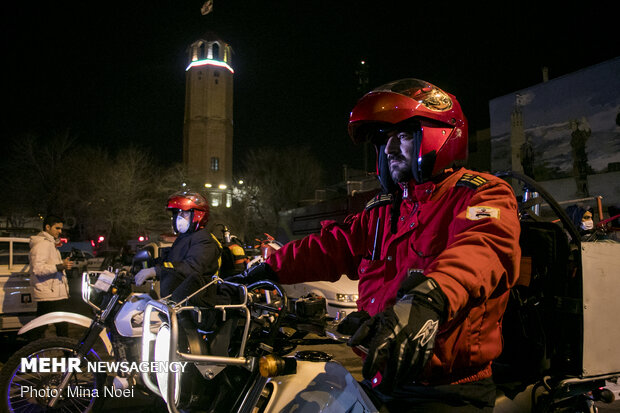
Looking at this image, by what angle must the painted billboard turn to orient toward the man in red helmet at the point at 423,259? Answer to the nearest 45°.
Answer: approximately 45° to its left

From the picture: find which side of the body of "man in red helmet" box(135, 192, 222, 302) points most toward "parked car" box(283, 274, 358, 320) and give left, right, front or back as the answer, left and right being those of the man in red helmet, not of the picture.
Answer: back

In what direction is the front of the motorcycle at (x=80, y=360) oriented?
to the viewer's left

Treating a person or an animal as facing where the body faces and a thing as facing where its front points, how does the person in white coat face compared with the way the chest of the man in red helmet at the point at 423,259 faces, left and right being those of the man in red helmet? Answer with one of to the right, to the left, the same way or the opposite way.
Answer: the opposite way

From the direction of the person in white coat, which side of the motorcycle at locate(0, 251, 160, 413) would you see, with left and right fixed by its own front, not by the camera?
right

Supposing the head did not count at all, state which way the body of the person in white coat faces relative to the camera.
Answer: to the viewer's right

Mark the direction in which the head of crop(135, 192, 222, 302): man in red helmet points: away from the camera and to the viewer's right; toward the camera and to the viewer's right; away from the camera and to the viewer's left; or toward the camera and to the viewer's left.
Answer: toward the camera and to the viewer's left

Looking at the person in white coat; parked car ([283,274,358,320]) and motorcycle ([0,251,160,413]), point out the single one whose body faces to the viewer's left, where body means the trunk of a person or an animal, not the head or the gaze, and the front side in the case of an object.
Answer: the motorcycle
